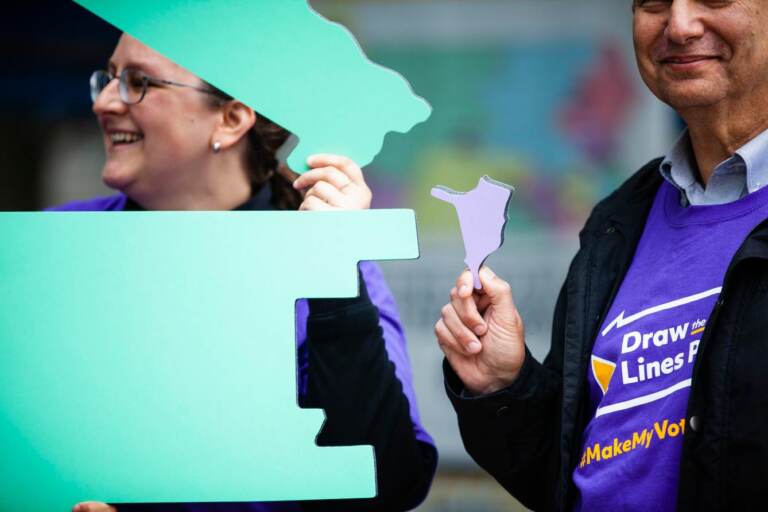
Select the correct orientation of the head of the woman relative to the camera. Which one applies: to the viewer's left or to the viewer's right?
to the viewer's left

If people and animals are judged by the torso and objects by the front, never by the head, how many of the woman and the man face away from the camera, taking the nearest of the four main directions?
0

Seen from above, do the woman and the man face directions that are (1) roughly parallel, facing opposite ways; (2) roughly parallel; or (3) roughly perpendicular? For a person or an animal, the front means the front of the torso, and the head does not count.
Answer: roughly parallel

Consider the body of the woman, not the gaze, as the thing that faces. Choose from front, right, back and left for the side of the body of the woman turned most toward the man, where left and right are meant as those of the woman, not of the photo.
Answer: left

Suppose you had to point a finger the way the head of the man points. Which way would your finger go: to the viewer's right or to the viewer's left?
to the viewer's left

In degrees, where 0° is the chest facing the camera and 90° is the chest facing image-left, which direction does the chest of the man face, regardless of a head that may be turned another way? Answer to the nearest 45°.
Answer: approximately 45°

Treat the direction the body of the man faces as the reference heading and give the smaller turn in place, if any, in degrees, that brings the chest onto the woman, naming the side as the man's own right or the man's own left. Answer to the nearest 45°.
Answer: approximately 45° to the man's own right

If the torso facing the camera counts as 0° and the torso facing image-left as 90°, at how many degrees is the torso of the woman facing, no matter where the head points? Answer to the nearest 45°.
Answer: approximately 45°
